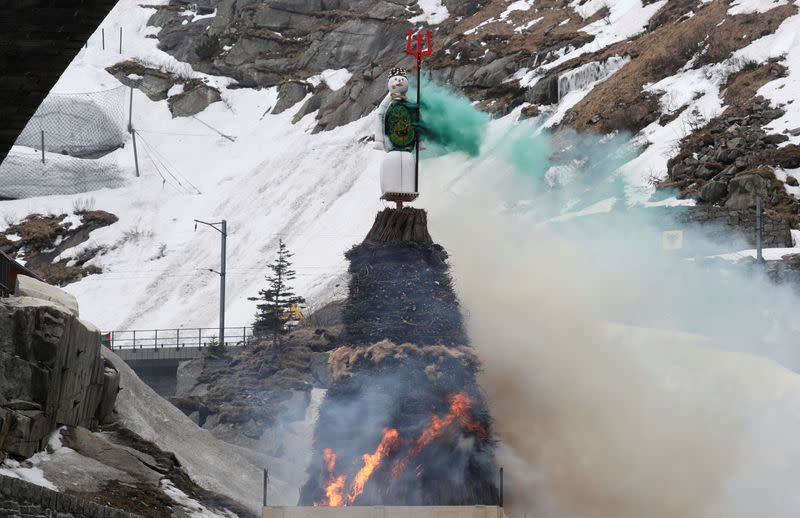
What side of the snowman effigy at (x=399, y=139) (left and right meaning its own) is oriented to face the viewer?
front

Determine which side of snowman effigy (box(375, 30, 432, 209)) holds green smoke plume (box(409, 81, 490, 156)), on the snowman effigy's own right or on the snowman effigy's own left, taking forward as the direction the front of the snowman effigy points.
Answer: on the snowman effigy's own left
